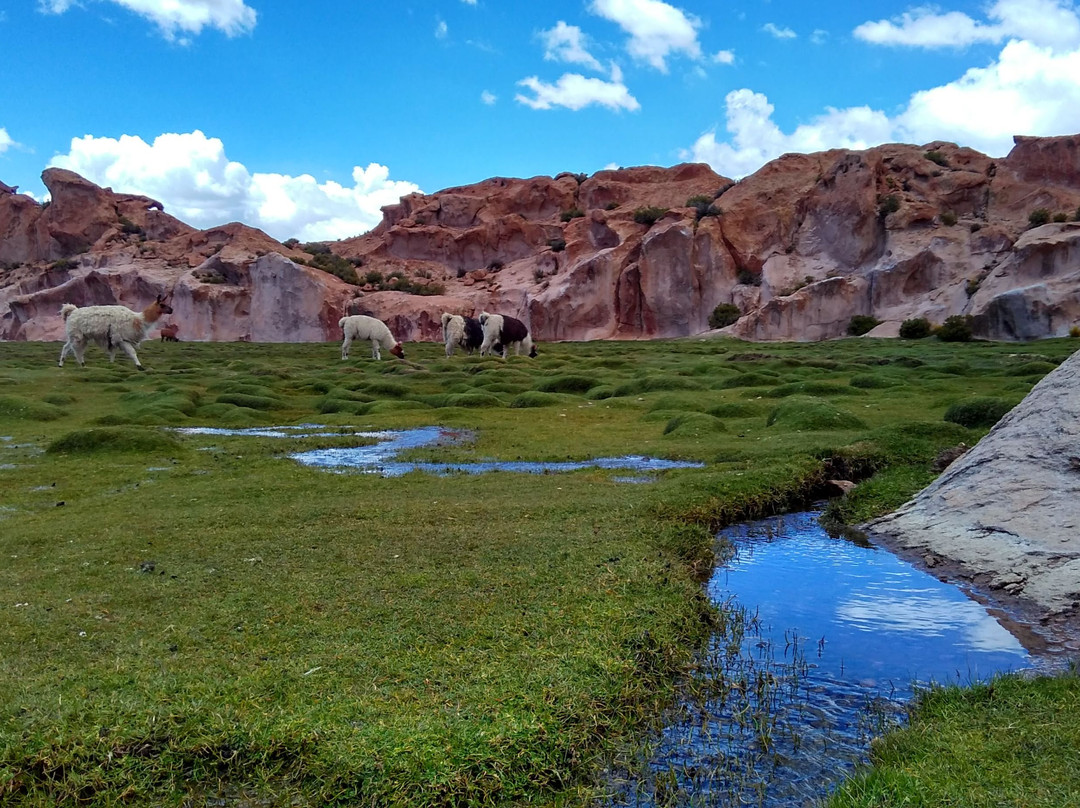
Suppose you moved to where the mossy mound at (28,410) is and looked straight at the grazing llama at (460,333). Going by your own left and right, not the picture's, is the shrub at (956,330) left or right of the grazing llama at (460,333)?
right

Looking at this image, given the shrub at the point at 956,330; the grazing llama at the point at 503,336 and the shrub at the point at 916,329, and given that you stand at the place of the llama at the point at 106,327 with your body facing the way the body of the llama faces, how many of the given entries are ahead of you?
3

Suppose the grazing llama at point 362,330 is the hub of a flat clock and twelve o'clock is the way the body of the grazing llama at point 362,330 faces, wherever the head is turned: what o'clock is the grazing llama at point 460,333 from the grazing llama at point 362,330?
the grazing llama at point 460,333 is roughly at 12 o'clock from the grazing llama at point 362,330.

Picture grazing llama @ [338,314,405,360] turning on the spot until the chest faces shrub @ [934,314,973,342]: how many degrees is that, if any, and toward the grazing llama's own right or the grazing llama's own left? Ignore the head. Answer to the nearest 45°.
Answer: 0° — it already faces it

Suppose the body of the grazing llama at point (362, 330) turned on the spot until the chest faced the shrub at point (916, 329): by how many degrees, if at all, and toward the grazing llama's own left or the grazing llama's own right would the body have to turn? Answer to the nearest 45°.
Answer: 0° — it already faces it

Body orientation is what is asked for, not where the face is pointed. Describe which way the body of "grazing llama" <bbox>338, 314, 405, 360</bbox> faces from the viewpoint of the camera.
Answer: to the viewer's right

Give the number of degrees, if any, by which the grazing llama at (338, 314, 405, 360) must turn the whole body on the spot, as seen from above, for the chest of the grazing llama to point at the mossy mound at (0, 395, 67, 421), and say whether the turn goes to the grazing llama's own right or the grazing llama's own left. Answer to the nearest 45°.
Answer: approximately 90° to the grazing llama's own right

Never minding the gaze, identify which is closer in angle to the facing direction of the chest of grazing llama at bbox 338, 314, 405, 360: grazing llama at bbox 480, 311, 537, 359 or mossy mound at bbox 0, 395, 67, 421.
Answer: the grazing llama

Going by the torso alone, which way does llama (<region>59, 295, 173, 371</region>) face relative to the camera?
to the viewer's right

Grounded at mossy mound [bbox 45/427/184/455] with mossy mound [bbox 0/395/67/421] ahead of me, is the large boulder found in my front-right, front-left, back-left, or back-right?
back-right

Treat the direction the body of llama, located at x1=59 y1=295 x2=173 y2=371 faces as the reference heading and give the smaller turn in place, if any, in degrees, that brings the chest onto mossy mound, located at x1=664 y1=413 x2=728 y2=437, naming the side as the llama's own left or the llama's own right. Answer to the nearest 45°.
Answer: approximately 45° to the llama's own right

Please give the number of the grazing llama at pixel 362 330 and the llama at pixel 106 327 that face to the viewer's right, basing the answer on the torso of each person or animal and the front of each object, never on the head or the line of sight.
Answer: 2
